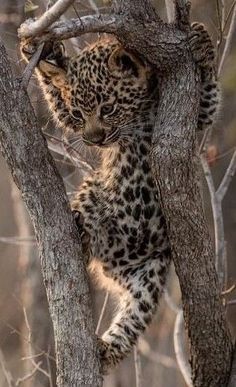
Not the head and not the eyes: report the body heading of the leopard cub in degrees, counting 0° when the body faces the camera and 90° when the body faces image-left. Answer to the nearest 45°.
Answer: approximately 45°
